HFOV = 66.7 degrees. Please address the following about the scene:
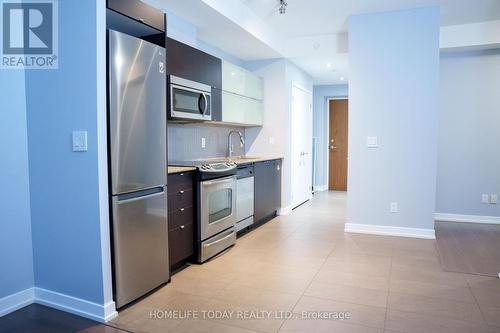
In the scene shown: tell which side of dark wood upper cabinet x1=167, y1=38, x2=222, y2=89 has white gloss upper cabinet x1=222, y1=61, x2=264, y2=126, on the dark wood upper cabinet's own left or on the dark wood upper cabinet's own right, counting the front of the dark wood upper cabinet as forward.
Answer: on the dark wood upper cabinet's own left

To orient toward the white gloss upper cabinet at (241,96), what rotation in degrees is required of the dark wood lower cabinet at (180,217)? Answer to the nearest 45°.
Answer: approximately 90° to its left

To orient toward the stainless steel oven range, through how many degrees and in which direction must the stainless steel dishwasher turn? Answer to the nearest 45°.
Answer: approximately 45° to its right

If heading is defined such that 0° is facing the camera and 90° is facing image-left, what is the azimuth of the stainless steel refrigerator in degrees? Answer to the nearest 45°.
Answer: approximately 315°

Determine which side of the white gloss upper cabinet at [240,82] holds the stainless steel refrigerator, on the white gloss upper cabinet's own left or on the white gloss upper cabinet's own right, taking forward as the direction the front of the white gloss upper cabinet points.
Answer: on the white gloss upper cabinet's own right

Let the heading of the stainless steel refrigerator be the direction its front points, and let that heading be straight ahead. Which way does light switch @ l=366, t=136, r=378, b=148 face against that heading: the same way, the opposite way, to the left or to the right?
to the right

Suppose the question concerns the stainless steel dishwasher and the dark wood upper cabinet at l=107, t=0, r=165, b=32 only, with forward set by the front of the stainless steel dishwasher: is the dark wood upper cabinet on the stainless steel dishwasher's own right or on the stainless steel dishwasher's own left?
on the stainless steel dishwasher's own right

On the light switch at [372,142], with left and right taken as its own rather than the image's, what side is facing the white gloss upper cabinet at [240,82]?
right

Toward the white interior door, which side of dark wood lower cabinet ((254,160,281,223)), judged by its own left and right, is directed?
left
